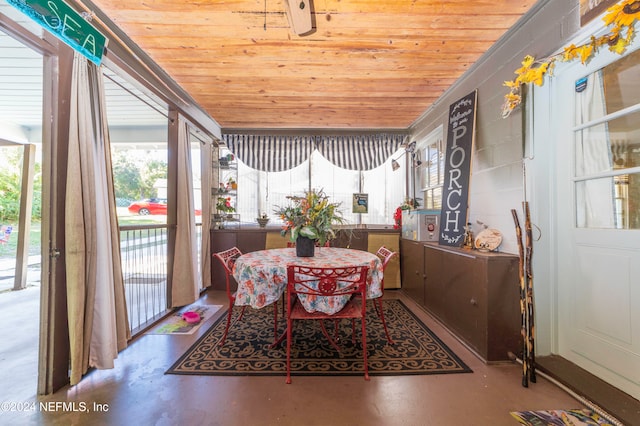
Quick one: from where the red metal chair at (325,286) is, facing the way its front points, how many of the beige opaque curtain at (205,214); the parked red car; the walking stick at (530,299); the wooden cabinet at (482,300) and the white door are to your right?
3

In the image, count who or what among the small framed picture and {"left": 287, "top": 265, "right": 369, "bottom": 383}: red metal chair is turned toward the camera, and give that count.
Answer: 1

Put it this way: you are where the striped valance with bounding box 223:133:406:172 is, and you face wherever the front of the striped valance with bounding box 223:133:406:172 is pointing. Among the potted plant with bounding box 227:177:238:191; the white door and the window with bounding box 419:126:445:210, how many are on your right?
1

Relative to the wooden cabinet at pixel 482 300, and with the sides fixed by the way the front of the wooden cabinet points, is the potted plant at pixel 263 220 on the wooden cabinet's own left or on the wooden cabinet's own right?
on the wooden cabinet's own right

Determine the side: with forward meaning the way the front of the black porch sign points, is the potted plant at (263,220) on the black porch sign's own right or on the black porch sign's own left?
on the black porch sign's own right

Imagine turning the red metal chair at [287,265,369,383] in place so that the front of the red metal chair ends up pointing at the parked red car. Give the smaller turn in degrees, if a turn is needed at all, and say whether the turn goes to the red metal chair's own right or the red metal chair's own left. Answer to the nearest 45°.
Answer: approximately 45° to the red metal chair's own left

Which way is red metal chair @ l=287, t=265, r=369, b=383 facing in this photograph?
away from the camera

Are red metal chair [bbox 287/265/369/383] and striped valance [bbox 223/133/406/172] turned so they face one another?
yes

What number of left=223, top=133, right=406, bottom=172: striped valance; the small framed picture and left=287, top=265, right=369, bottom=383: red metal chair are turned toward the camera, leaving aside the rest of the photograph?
2

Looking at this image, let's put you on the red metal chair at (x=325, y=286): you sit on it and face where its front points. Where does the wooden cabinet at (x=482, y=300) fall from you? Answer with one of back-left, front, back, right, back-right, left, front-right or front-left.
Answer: right

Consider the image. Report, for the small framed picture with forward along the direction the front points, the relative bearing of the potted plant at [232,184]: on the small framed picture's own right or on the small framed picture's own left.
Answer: on the small framed picture's own right

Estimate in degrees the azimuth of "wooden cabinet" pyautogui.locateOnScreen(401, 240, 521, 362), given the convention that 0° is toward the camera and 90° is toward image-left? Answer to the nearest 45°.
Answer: approximately 45°

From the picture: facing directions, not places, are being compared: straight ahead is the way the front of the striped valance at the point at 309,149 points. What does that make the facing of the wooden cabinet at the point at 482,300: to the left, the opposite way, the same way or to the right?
to the right

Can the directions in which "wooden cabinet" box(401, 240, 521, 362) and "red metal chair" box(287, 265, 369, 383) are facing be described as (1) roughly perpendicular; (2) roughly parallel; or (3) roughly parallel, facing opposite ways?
roughly perpendicular

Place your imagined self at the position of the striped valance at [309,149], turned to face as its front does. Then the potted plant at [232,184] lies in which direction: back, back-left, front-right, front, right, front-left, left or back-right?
right

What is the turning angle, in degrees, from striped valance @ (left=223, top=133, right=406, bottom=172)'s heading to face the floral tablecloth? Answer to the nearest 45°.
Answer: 0° — it already faces it
